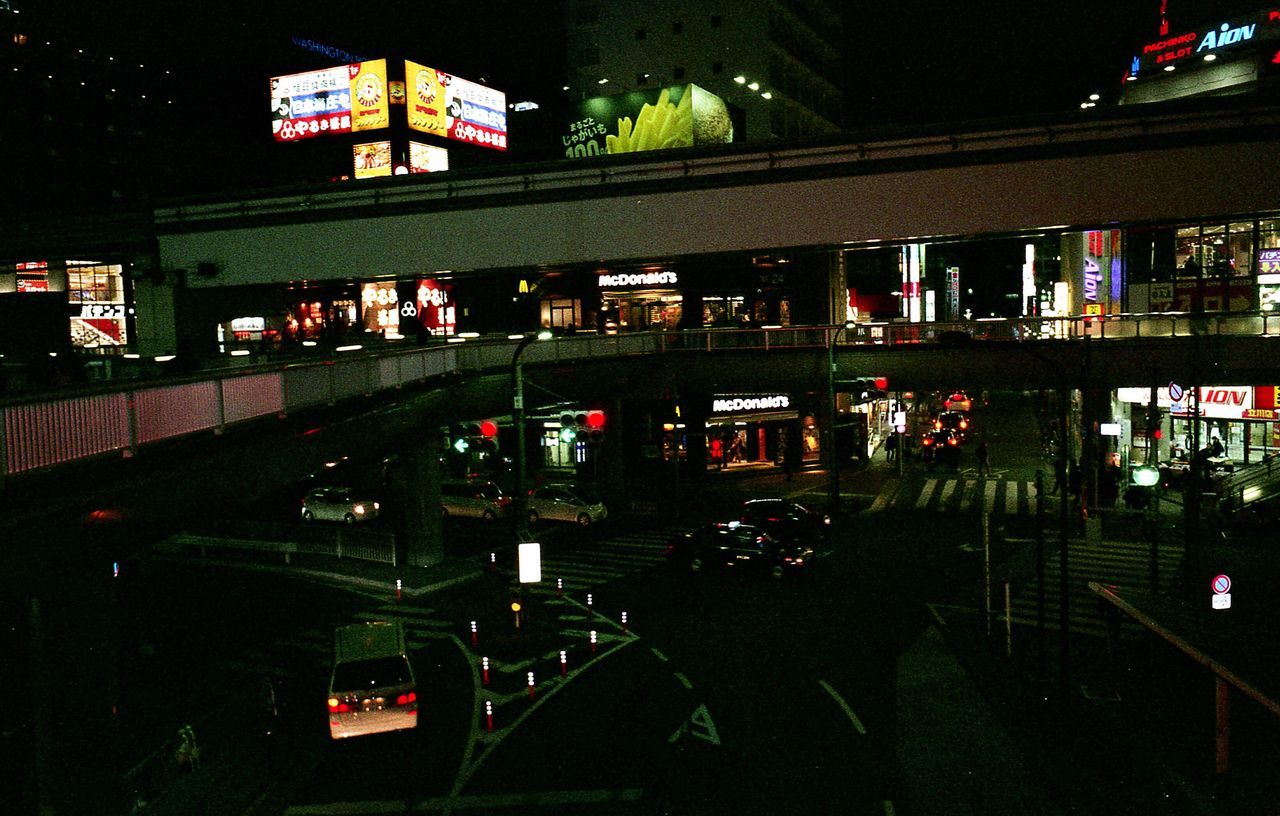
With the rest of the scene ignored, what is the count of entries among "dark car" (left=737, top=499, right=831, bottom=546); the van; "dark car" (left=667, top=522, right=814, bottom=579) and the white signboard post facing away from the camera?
1

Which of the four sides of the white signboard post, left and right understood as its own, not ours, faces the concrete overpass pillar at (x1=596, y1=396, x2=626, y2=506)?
back

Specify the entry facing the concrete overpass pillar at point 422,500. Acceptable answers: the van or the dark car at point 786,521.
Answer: the van

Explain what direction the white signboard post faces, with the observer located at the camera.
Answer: facing the viewer

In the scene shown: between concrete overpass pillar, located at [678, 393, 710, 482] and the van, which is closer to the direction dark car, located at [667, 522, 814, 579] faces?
the van

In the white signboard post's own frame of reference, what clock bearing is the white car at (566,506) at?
The white car is roughly at 6 o'clock from the white signboard post.

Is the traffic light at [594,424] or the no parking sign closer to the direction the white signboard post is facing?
the no parking sign

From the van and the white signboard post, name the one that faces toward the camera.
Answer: the white signboard post

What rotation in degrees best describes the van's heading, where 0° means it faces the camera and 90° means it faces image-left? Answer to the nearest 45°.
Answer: approximately 180°

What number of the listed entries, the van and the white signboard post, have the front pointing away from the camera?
1

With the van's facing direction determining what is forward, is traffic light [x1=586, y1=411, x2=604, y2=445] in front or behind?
in front

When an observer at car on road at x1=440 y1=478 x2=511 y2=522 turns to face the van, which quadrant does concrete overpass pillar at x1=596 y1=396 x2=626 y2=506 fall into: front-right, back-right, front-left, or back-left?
back-left

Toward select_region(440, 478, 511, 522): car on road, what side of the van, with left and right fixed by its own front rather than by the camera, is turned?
front

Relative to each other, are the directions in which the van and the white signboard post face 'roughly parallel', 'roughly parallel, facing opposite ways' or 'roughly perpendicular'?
roughly parallel, facing opposite ways
